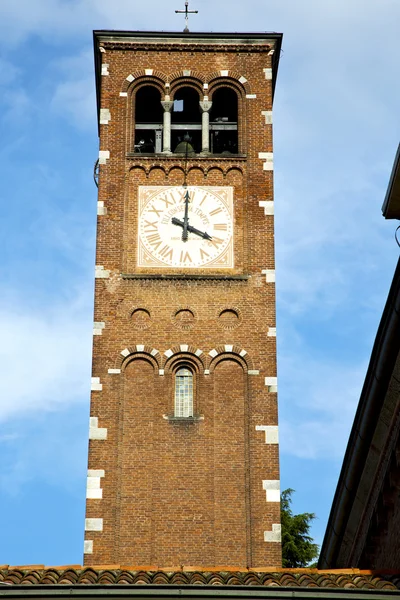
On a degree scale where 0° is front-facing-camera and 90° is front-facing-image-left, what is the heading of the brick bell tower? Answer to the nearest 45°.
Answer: approximately 0°

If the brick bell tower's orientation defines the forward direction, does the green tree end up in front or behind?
behind
